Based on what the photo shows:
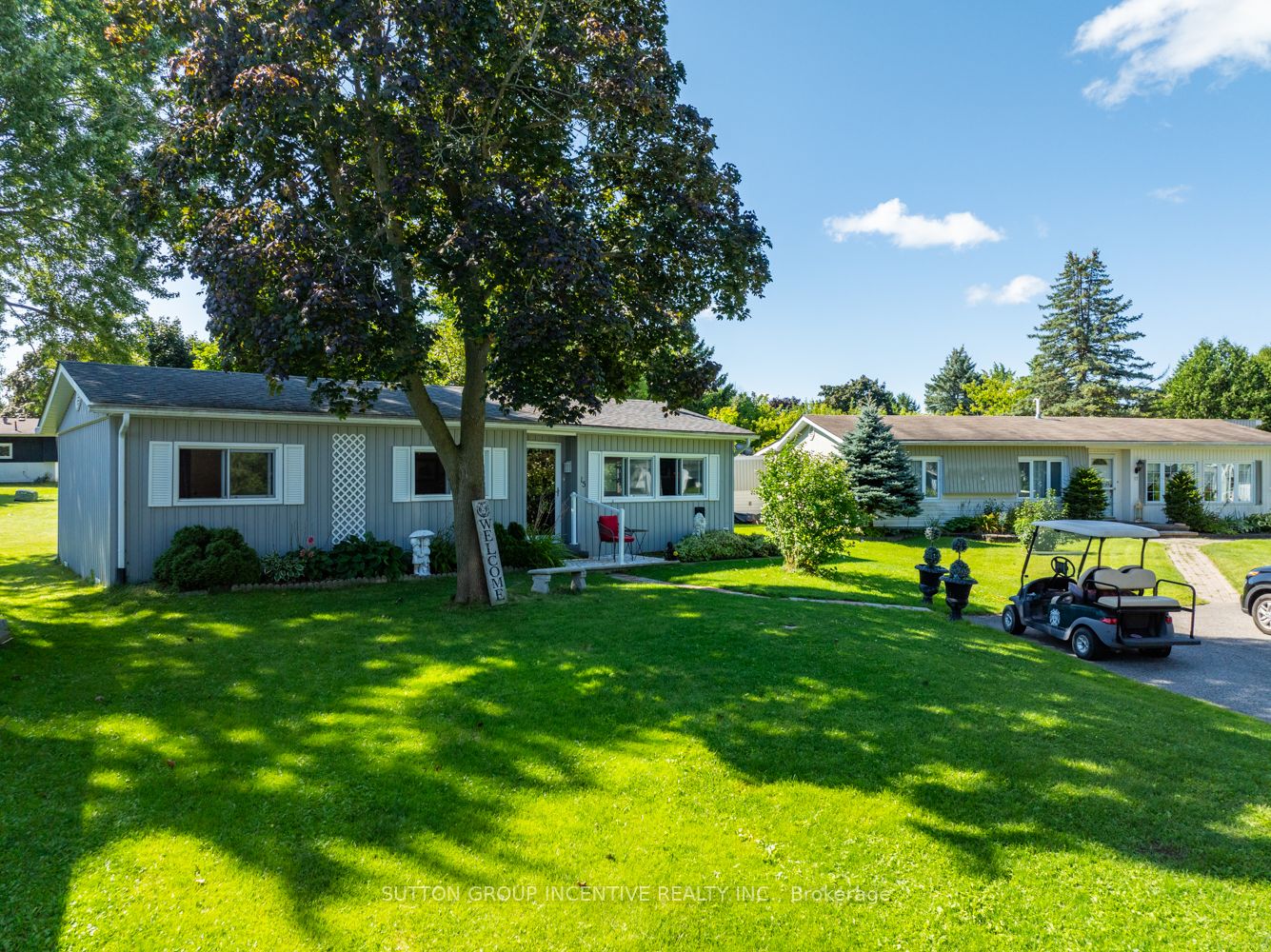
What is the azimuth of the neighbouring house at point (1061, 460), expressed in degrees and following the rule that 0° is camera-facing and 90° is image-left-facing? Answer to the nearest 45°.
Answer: approximately 0°

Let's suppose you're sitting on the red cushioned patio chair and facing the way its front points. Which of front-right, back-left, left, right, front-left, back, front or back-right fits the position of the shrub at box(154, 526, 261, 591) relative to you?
right

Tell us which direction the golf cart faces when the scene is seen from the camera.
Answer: facing away from the viewer and to the left of the viewer

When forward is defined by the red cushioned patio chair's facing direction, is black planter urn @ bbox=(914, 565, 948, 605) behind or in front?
in front

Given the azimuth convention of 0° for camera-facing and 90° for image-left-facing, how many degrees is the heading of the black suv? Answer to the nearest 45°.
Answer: approximately 90°

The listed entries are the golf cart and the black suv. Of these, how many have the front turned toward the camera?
0
